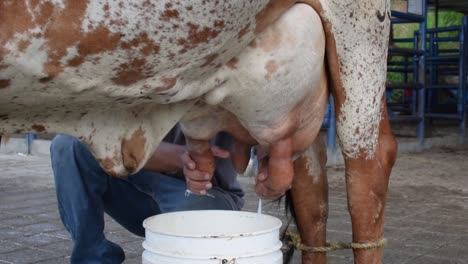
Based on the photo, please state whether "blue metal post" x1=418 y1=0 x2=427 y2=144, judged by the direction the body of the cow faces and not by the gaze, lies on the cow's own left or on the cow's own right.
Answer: on the cow's own right

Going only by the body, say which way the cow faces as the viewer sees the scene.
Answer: to the viewer's left
